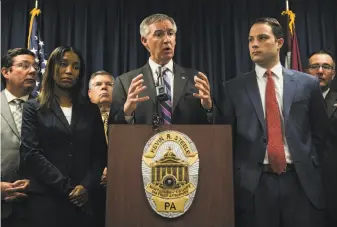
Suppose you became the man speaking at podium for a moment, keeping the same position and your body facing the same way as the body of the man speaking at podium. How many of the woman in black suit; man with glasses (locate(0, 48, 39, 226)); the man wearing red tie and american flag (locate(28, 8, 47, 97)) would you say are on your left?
1

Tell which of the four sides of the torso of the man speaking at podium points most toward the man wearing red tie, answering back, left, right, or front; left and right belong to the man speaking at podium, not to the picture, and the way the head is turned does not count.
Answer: left

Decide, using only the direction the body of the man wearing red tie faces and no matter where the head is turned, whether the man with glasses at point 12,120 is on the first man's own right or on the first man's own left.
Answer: on the first man's own right

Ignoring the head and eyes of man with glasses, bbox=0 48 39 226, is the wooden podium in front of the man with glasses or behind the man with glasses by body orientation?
in front

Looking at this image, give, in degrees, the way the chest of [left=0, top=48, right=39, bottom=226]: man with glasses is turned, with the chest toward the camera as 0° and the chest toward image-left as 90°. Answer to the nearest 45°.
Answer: approximately 315°

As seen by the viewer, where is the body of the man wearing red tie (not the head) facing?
toward the camera

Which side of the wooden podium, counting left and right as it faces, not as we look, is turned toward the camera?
front

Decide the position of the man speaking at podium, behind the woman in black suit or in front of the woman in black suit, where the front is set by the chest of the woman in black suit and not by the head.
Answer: in front

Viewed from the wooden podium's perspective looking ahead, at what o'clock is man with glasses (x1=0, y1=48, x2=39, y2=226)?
The man with glasses is roughly at 4 o'clock from the wooden podium.

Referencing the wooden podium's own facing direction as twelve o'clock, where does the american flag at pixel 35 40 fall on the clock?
The american flag is roughly at 5 o'clock from the wooden podium.

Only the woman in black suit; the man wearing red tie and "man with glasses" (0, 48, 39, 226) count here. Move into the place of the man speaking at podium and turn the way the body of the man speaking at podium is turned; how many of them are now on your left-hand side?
1

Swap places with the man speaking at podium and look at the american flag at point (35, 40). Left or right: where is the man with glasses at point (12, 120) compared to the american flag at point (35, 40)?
left

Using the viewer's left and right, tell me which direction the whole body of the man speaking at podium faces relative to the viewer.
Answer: facing the viewer
